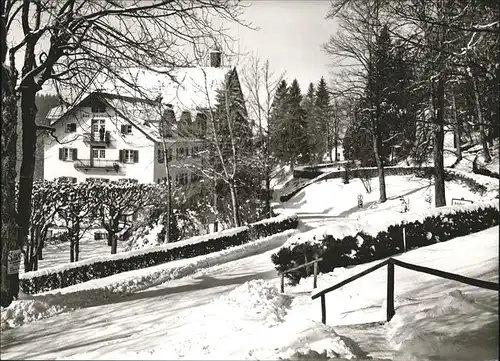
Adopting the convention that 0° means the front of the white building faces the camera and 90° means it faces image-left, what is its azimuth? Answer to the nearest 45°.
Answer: approximately 0°

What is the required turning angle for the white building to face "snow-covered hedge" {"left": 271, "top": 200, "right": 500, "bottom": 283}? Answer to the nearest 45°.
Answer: approximately 90° to its left

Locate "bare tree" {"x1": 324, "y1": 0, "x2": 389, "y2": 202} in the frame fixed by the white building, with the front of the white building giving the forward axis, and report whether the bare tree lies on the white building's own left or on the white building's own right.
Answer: on the white building's own left

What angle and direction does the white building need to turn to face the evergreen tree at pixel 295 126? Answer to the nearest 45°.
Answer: approximately 90° to its left

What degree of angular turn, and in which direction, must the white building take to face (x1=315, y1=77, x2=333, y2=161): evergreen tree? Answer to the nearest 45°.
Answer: approximately 90° to its left
